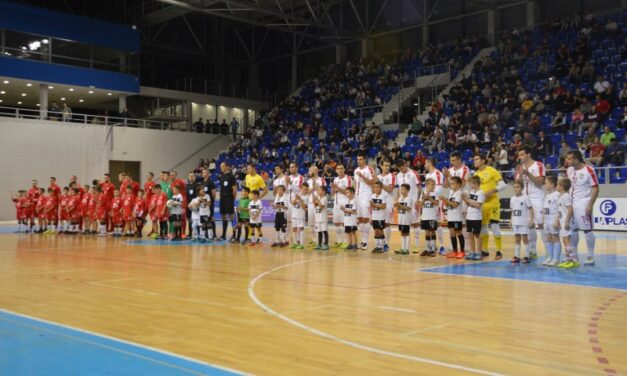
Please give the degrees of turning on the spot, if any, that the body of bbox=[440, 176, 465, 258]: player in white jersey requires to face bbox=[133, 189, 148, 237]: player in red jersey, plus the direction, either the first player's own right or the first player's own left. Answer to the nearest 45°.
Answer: approximately 90° to the first player's own right

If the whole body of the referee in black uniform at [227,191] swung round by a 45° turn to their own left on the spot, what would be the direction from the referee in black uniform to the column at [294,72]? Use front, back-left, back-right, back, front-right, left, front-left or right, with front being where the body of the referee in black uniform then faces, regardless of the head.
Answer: back

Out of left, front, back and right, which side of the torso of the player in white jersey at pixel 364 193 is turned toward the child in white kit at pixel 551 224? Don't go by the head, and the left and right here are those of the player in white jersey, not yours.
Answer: left

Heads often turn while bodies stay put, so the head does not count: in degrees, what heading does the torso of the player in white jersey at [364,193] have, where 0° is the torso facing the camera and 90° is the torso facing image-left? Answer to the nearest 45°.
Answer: approximately 45°

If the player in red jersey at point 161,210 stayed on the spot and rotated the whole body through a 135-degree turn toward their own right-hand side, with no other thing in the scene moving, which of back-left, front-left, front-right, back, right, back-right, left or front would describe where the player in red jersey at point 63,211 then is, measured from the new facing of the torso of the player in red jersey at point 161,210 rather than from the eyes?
front-left

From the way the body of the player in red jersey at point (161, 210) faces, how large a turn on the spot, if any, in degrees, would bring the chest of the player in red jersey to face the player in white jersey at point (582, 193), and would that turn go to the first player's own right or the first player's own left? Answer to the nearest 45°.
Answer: approximately 90° to the first player's own left

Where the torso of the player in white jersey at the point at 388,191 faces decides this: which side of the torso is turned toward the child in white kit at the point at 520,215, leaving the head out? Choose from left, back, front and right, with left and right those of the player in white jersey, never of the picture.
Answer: left

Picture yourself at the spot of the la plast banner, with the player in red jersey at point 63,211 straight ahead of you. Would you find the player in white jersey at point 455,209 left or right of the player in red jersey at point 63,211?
left

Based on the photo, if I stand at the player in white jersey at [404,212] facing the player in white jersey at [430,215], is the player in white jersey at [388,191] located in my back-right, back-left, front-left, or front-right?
back-left

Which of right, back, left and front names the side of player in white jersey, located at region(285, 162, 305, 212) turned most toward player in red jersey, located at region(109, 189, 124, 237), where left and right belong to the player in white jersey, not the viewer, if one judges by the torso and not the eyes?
right
